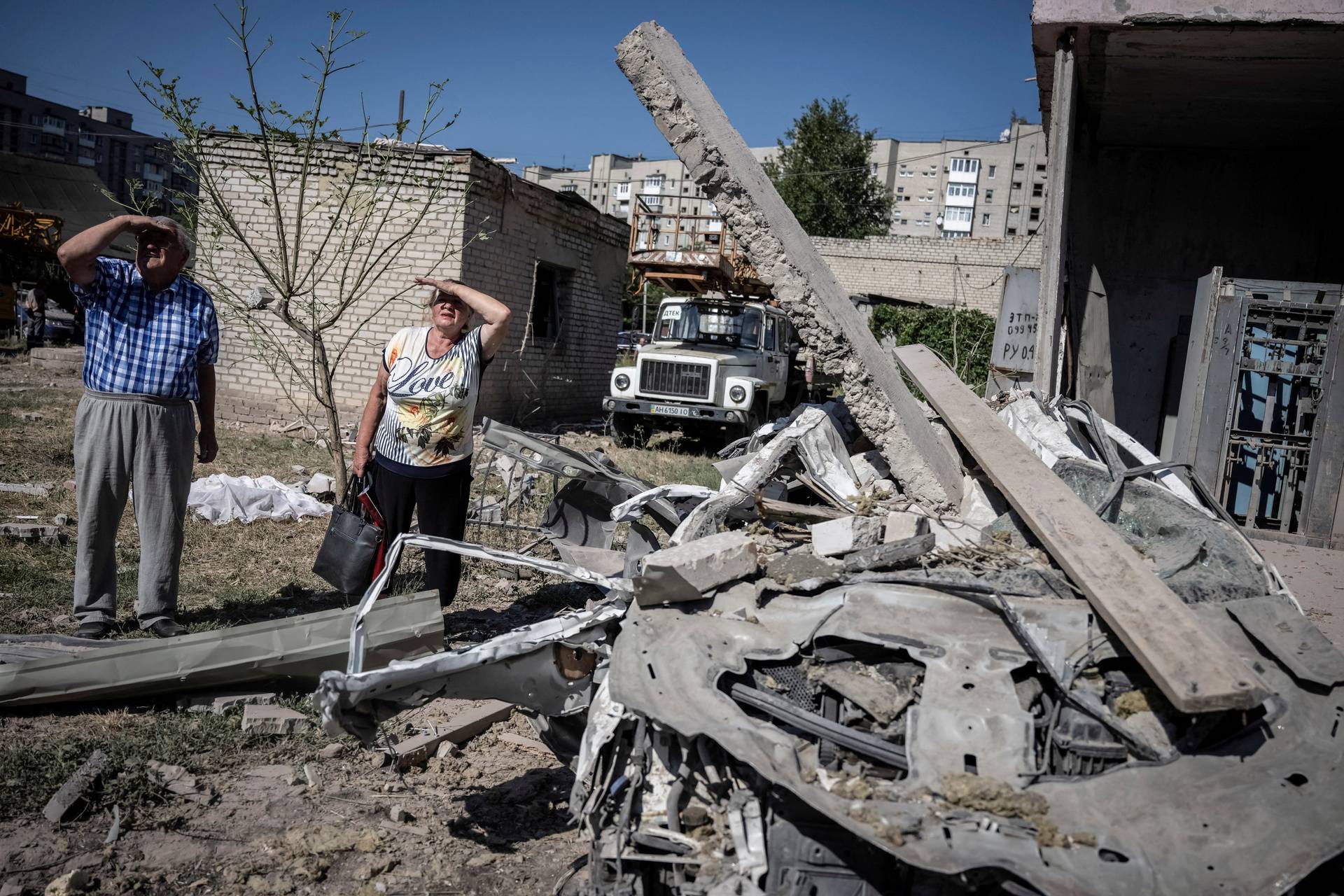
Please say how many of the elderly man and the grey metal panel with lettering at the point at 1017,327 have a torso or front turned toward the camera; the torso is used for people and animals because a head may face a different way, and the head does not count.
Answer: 2

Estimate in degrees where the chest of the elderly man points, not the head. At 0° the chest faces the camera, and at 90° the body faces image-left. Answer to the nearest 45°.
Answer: approximately 0°

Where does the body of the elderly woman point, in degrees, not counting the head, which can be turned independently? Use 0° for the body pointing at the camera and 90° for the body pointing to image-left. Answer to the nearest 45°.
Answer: approximately 0°

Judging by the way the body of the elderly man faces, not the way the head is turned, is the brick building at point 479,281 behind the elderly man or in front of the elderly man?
behind

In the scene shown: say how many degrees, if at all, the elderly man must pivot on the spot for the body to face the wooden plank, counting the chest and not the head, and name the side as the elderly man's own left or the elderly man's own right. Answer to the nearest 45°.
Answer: approximately 45° to the elderly man's own left

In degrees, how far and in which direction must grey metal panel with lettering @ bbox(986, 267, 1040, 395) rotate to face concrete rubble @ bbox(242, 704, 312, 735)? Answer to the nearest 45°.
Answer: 0° — it already faces it

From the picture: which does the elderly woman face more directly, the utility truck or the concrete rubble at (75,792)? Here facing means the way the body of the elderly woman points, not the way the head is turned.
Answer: the concrete rubble

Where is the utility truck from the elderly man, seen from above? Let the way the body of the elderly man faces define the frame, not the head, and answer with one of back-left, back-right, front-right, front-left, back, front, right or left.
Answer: back-left
